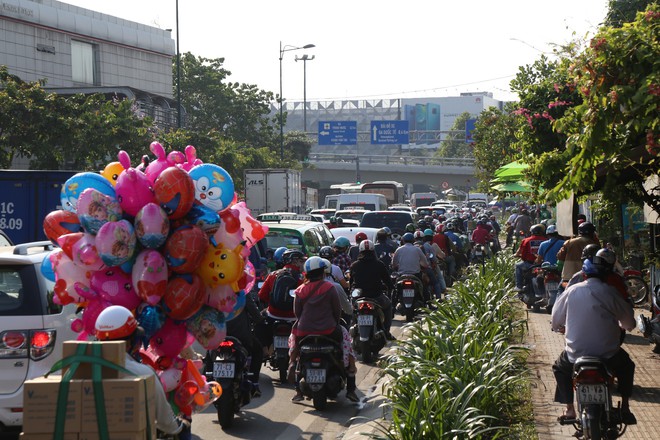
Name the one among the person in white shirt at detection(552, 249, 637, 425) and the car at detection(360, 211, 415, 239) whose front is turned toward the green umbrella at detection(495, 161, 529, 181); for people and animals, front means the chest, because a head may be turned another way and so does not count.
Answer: the person in white shirt

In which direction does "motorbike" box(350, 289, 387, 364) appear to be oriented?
away from the camera

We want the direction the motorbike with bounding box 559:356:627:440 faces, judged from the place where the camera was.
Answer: facing away from the viewer

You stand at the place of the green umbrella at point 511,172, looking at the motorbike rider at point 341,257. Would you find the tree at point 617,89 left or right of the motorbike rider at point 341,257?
left

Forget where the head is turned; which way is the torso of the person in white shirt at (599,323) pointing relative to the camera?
away from the camera

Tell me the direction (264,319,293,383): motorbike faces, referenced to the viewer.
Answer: facing away from the viewer

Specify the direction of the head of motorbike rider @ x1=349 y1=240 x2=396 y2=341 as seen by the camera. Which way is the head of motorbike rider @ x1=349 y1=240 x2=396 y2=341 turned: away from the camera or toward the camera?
away from the camera

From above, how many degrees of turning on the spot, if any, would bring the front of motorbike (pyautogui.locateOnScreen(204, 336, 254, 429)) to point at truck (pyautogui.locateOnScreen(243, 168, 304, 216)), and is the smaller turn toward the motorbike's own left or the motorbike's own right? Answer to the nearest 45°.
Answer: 0° — it already faces it

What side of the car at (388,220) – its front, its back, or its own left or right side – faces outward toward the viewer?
back

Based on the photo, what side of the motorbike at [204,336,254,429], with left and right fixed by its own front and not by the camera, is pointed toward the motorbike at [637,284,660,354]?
right

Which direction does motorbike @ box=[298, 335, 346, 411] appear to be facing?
away from the camera

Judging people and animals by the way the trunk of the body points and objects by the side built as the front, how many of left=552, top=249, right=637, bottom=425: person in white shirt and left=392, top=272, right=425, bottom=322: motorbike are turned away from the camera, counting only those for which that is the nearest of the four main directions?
2

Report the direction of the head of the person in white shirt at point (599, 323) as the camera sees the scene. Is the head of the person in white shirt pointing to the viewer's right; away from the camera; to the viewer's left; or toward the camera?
away from the camera

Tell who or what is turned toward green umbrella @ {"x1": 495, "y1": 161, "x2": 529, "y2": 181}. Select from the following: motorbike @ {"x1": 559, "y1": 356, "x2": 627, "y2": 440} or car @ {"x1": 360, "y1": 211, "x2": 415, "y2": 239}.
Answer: the motorbike
